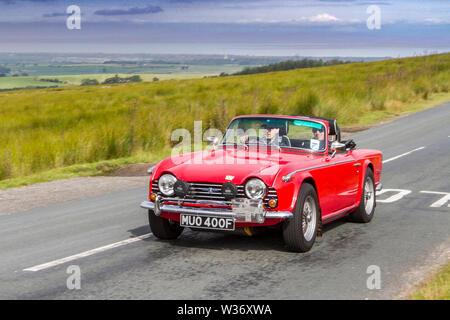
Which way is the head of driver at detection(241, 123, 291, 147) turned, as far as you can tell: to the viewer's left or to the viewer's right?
to the viewer's left

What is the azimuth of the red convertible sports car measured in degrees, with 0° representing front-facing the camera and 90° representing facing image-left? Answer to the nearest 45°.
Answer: approximately 45°

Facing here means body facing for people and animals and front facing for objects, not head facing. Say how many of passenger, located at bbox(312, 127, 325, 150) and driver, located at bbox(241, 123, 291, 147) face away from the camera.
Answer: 0

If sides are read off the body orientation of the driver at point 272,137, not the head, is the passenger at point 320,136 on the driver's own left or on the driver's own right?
on the driver's own left

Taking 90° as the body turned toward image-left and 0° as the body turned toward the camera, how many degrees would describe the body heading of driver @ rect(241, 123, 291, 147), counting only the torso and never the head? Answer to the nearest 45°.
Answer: approximately 45°
